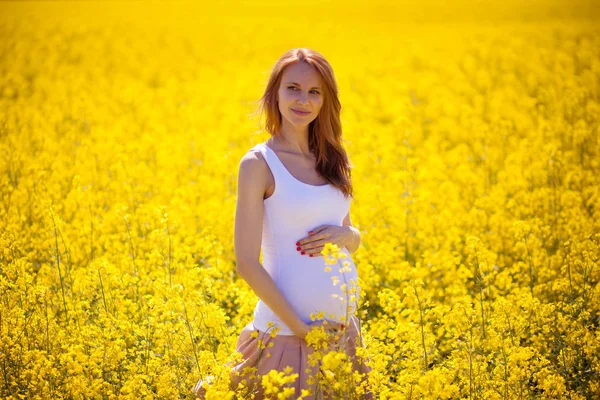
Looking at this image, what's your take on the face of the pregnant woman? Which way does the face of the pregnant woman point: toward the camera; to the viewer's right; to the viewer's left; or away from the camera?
toward the camera

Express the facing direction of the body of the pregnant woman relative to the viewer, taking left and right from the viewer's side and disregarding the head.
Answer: facing the viewer and to the right of the viewer
